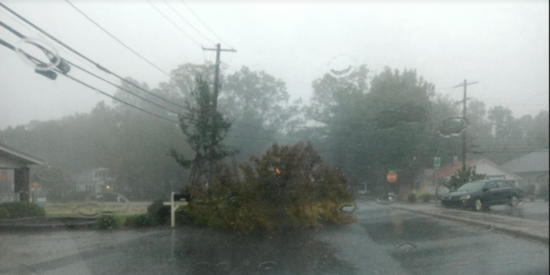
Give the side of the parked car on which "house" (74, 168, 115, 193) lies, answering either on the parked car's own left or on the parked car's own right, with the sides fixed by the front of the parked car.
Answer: on the parked car's own right

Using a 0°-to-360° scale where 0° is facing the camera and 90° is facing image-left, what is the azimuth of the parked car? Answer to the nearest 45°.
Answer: approximately 45°
